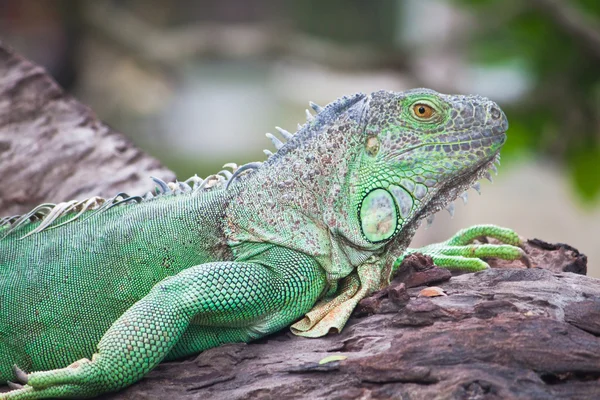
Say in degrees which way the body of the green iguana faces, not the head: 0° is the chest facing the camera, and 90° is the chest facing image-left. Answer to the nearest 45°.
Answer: approximately 270°
